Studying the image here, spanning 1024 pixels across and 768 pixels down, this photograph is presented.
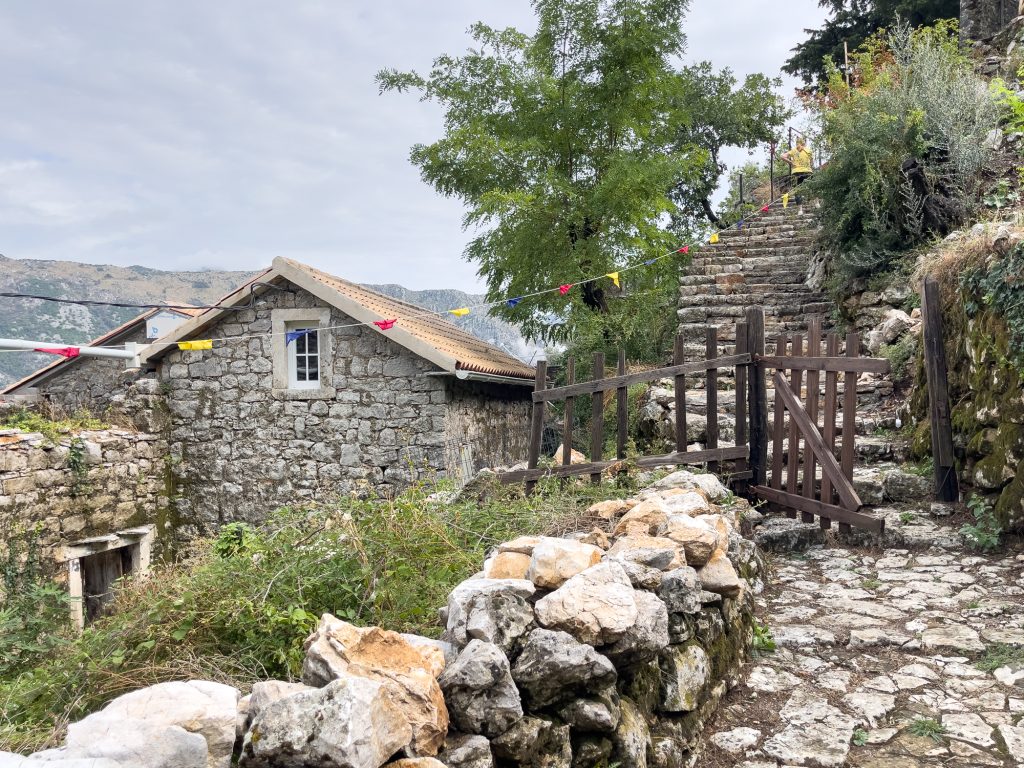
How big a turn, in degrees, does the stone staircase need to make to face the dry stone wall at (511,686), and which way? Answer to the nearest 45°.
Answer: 0° — it already faces it

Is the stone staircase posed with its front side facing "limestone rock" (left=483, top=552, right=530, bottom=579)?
yes

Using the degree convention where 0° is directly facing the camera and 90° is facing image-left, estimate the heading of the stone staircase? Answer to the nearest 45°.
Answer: approximately 0°

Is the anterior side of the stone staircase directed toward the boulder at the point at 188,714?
yes

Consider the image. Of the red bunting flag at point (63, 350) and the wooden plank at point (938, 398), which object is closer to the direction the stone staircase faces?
the wooden plank

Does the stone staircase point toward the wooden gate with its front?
yes

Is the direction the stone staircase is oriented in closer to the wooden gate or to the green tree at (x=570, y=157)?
the wooden gate

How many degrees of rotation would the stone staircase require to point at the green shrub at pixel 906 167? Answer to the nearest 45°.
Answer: approximately 45° to its left

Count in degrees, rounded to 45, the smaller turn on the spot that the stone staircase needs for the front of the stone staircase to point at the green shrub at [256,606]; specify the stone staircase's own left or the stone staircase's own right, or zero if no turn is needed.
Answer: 0° — it already faces it

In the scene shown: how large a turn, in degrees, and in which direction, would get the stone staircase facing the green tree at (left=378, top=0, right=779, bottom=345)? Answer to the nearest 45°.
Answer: approximately 90° to its right

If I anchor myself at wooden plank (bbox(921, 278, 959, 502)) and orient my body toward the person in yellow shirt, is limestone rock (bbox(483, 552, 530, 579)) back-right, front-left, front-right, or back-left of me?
back-left

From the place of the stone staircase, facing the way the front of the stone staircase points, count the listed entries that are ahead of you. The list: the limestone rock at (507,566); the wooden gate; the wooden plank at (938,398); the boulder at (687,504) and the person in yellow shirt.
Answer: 4
